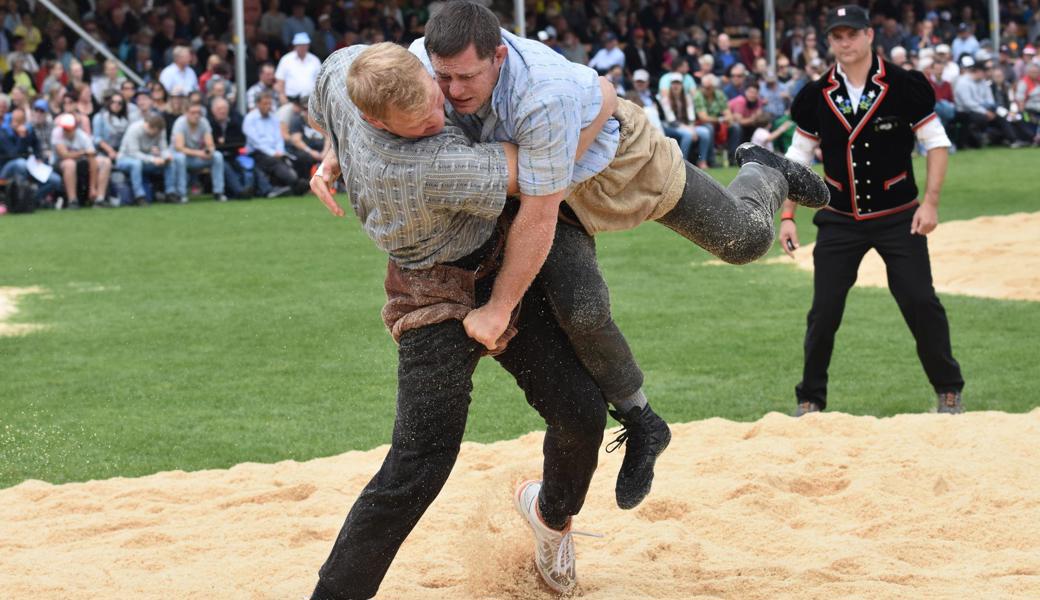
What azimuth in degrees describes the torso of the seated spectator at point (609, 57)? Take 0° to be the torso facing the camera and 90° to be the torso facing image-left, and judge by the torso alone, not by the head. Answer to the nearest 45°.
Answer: approximately 0°

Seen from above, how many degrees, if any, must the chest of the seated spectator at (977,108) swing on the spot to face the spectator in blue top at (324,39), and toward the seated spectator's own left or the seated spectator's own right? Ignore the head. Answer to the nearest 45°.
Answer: approximately 90° to the seated spectator's own right

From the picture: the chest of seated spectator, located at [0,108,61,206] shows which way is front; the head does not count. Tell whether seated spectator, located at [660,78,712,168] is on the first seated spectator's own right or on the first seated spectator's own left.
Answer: on the first seated spectator's own left

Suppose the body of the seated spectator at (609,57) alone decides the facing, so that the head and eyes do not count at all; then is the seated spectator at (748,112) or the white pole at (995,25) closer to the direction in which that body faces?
the seated spectator

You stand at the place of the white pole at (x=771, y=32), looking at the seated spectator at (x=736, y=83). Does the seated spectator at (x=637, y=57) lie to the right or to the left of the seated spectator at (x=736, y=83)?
right

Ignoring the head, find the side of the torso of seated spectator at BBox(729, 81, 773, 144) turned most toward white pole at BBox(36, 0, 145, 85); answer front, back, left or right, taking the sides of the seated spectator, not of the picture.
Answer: right

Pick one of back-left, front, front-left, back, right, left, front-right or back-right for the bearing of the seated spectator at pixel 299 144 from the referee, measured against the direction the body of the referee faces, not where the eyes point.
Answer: back-right

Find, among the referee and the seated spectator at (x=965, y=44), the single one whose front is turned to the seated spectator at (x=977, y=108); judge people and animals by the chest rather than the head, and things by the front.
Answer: the seated spectator at (x=965, y=44)

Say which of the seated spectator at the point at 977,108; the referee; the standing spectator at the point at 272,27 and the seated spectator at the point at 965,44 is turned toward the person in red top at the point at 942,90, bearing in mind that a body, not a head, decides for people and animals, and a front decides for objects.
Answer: the seated spectator at the point at 965,44

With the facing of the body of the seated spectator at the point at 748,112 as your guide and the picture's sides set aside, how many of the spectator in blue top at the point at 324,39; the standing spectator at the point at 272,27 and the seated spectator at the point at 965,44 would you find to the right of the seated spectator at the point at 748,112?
2

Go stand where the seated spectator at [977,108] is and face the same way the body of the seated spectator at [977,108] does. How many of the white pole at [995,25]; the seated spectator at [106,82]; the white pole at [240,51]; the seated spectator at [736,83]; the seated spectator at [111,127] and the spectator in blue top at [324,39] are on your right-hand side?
5

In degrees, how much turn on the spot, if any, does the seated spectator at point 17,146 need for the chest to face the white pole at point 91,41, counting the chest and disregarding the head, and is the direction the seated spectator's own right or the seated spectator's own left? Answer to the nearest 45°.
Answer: approximately 135° to the seated spectator's own left
